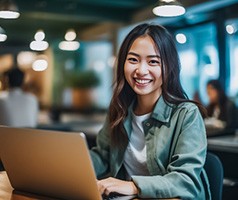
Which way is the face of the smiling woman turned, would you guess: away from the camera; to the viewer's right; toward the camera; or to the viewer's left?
toward the camera

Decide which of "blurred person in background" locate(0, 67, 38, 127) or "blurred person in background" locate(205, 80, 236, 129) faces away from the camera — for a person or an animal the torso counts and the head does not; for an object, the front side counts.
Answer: "blurred person in background" locate(0, 67, 38, 127)

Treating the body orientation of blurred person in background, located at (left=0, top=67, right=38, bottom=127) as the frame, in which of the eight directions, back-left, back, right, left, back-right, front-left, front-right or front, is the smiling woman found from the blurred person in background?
back

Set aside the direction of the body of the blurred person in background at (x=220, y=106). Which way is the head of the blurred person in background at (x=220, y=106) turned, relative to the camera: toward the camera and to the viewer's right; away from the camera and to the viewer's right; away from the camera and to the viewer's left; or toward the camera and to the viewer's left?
toward the camera and to the viewer's left

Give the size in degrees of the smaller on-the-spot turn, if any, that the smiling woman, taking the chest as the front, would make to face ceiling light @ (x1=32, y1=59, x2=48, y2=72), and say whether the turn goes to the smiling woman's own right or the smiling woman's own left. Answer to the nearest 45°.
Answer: approximately 135° to the smiling woman's own right

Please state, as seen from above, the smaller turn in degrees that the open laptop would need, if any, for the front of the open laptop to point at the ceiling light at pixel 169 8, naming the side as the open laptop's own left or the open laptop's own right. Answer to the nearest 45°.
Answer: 0° — it already faces it

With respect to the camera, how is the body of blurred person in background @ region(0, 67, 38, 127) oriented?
away from the camera

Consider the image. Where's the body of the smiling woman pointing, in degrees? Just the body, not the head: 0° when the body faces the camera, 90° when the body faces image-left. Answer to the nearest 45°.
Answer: approximately 45°

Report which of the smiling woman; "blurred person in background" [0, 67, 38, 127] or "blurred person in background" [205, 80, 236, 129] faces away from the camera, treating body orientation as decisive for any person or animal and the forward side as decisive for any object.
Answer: "blurred person in background" [0, 67, 38, 127]

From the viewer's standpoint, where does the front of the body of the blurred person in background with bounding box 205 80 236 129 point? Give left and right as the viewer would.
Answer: facing the viewer and to the left of the viewer
